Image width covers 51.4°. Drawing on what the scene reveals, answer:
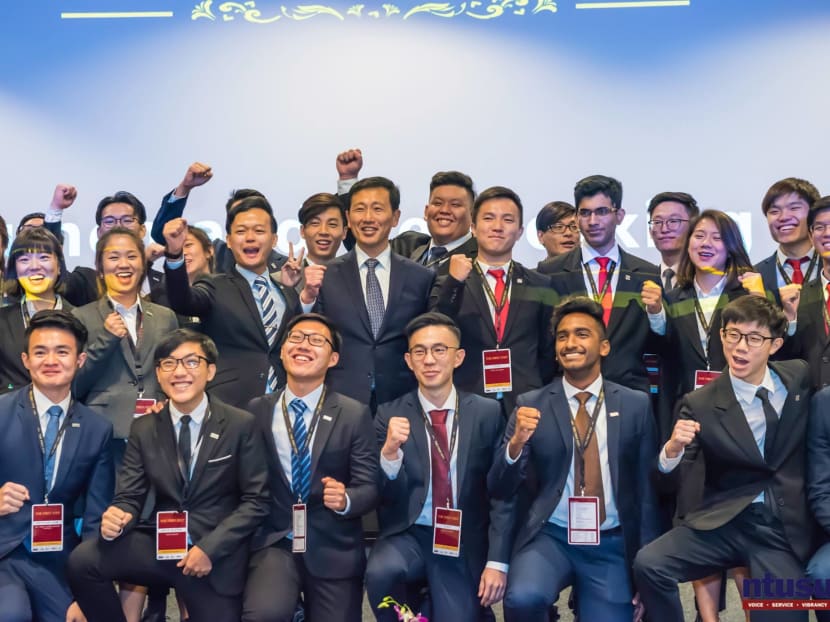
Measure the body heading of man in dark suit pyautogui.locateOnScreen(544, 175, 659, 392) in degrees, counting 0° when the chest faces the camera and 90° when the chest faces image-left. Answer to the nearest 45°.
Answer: approximately 0°

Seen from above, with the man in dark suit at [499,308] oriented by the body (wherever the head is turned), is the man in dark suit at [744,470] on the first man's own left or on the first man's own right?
on the first man's own left

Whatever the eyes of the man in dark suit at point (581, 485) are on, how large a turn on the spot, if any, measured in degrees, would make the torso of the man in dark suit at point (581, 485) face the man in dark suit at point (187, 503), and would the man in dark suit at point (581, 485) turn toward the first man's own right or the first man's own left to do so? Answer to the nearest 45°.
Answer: approximately 90° to the first man's own right

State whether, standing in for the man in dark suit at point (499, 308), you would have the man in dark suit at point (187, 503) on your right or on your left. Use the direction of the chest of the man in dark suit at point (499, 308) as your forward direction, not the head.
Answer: on your right

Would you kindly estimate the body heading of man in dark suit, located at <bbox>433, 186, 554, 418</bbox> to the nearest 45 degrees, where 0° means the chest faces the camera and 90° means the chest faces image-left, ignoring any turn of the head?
approximately 0°

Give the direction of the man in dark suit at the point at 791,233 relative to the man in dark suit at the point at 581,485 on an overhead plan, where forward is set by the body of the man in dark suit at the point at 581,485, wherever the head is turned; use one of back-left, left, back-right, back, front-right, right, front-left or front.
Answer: back-left
